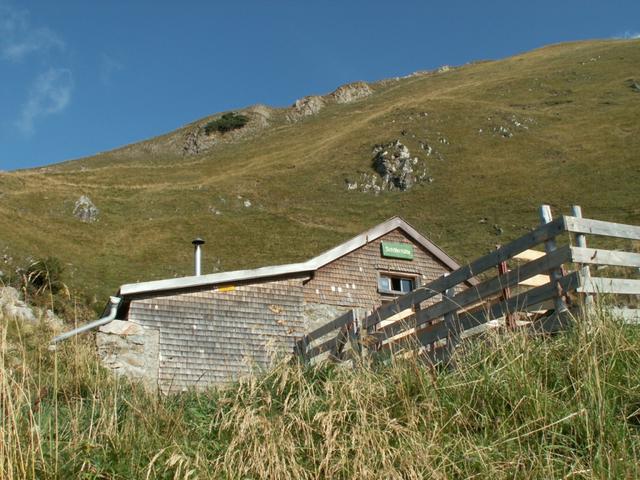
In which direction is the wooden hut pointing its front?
toward the camera

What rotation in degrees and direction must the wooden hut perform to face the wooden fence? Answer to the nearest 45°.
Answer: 0° — it already faces it
